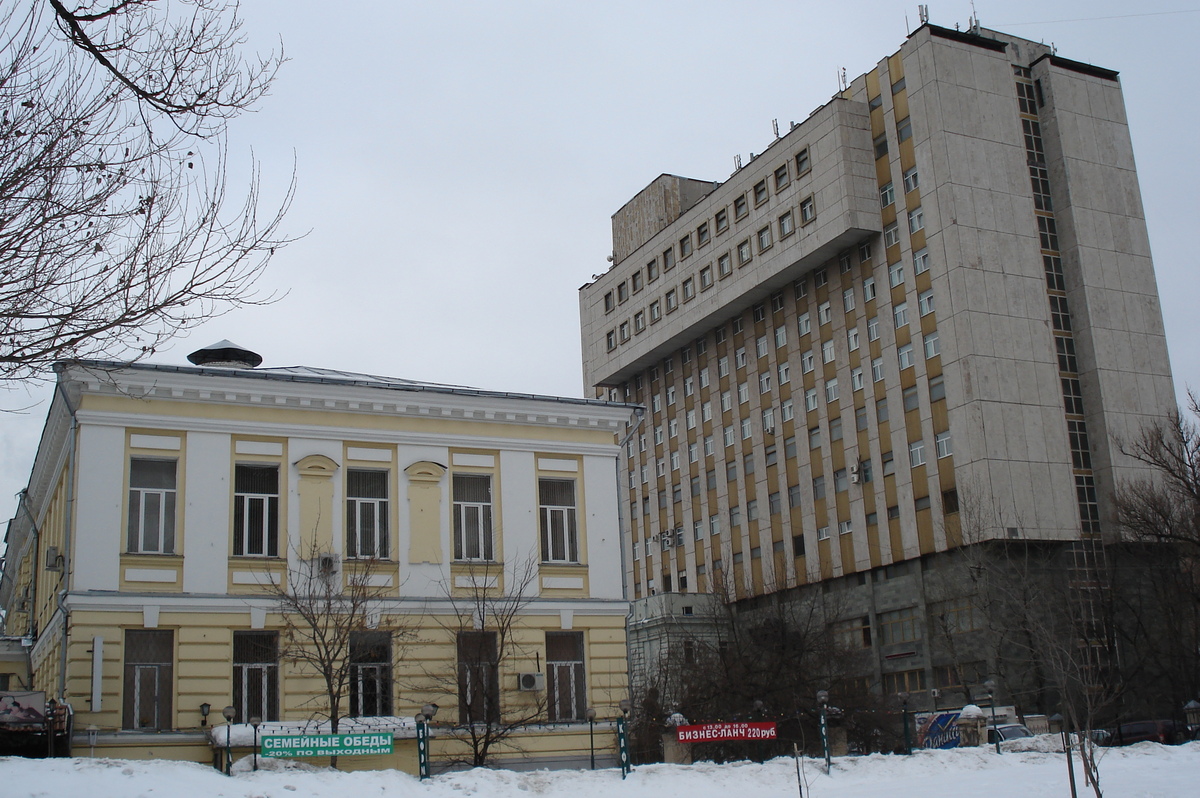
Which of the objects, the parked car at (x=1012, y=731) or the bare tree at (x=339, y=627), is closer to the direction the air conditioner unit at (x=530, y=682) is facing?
the bare tree

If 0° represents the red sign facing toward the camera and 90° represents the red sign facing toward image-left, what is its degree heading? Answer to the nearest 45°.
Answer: approximately 0°

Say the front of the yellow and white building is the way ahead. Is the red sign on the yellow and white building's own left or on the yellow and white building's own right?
on the yellow and white building's own left

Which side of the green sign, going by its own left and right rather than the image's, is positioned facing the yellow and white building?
back

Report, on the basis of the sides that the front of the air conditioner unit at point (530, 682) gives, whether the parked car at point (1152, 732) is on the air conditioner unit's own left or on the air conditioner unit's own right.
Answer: on the air conditioner unit's own left

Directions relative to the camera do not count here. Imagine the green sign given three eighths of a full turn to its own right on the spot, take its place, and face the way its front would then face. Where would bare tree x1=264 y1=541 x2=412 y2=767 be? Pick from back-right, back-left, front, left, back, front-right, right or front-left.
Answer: front-right

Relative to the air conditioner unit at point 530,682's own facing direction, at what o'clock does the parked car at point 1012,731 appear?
The parked car is roughly at 8 o'clock from the air conditioner unit.

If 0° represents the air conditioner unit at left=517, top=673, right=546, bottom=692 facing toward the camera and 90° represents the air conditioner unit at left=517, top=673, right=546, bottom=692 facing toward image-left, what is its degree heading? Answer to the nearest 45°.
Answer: approximately 0°
